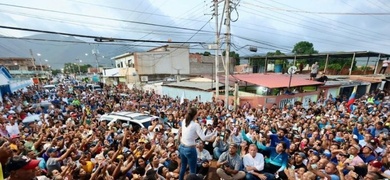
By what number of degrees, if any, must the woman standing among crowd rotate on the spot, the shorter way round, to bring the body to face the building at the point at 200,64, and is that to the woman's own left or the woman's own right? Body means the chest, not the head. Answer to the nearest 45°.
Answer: approximately 45° to the woman's own left

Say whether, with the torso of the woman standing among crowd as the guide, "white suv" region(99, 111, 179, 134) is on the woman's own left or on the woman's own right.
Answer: on the woman's own left

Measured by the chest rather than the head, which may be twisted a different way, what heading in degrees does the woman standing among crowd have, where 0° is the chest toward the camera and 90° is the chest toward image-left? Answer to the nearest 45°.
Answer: approximately 225°
